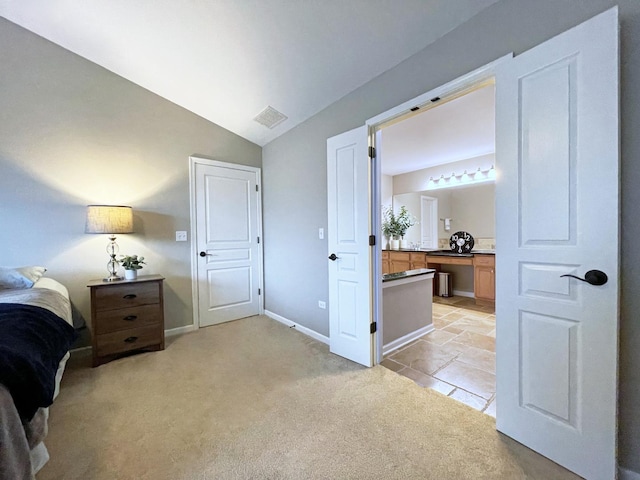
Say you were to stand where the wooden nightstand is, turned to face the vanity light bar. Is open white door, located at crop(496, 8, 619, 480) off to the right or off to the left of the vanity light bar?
right

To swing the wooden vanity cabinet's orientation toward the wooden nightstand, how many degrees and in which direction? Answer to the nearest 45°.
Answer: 0° — it already faces it

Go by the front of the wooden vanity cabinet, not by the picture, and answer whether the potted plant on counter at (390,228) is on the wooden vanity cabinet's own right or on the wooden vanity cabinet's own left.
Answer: on the wooden vanity cabinet's own right

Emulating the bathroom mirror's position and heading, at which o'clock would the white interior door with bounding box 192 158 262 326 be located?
The white interior door is roughly at 12 o'clock from the bathroom mirror.

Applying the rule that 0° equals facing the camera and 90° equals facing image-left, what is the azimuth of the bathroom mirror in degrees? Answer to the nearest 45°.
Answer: approximately 45°

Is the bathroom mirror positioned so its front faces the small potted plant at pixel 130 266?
yes
